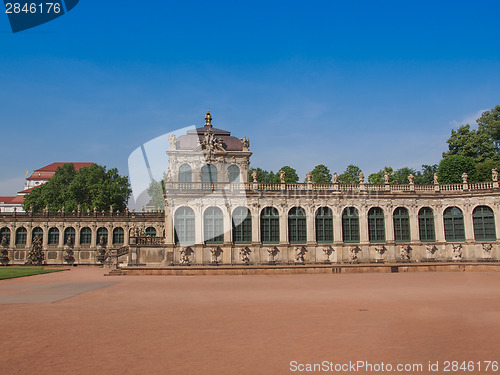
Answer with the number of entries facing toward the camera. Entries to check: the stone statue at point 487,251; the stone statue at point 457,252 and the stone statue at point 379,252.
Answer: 3

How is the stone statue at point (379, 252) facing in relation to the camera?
toward the camera

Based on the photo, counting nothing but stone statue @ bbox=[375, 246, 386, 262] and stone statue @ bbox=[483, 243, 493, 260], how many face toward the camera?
2

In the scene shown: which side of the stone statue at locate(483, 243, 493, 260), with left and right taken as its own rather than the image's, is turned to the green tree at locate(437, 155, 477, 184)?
back

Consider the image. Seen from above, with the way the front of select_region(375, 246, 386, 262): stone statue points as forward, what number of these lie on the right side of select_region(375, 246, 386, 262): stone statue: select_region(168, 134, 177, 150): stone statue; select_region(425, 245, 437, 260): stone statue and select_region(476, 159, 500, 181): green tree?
1

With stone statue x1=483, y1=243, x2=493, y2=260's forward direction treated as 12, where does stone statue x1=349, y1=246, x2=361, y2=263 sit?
stone statue x1=349, y1=246, x2=361, y2=263 is roughly at 2 o'clock from stone statue x1=483, y1=243, x2=493, y2=260.

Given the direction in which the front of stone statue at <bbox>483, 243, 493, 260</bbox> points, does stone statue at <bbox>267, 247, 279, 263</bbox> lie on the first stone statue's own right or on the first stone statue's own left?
on the first stone statue's own right

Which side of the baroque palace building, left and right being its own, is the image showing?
front

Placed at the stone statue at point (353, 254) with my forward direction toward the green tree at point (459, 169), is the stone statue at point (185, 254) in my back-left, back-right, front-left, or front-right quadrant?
back-left

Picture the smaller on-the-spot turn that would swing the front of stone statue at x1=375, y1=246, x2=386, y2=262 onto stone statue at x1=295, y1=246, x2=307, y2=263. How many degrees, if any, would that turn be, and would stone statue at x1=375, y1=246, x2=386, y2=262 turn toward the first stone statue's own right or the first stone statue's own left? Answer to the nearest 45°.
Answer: approximately 45° to the first stone statue's own right

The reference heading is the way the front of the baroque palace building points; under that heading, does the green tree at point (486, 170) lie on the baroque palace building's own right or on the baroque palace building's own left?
on the baroque palace building's own left

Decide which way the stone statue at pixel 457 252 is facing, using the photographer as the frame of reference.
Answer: facing the viewer

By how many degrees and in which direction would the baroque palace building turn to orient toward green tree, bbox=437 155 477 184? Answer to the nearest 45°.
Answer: approximately 135° to its left

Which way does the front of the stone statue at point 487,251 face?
toward the camera
